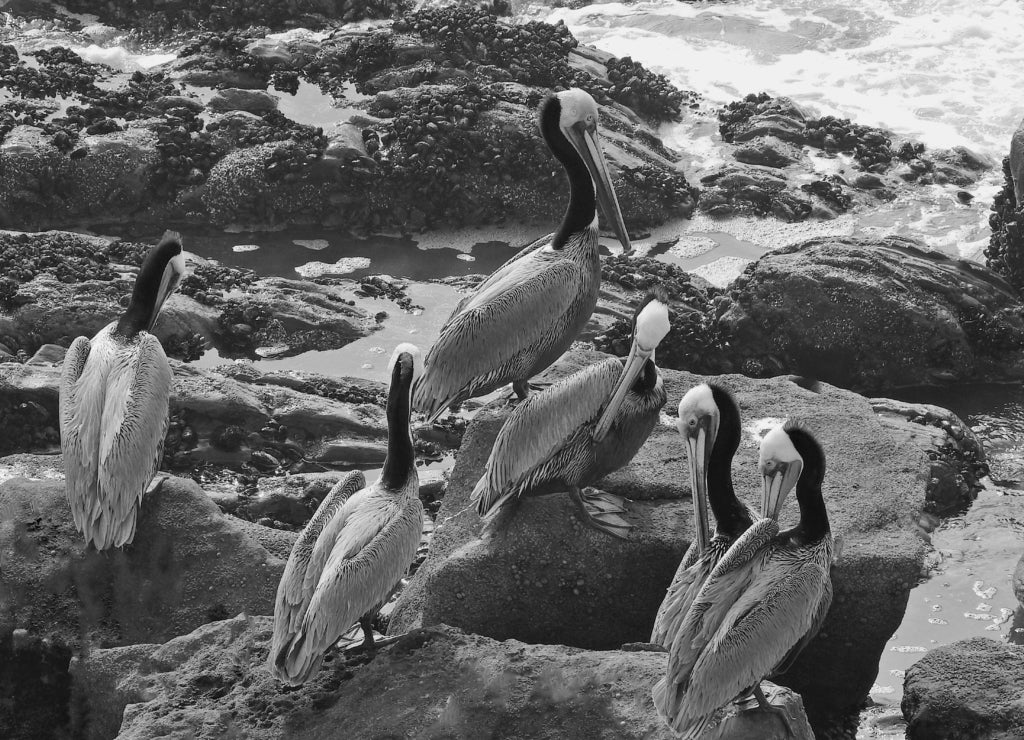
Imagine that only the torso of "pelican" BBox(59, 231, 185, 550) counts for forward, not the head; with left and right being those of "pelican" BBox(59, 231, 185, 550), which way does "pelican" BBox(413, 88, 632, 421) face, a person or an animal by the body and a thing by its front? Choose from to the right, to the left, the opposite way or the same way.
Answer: to the right

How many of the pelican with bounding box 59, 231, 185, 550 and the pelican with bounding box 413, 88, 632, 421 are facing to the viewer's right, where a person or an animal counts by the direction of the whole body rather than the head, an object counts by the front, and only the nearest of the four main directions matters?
1

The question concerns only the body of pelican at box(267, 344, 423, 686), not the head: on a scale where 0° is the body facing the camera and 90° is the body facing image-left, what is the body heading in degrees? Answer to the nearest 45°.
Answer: approximately 225°

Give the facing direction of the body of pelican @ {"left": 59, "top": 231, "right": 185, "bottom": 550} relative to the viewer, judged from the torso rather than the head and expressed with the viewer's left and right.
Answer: facing away from the viewer

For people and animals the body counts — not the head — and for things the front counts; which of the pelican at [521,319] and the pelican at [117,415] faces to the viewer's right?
the pelican at [521,319]

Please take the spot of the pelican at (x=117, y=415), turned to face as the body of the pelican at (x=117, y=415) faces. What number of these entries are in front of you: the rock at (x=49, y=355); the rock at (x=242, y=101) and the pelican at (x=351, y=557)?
2

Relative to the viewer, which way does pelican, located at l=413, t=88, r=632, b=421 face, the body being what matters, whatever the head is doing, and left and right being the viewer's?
facing to the right of the viewer

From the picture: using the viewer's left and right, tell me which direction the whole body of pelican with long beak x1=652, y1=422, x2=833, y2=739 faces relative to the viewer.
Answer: facing away from the viewer and to the right of the viewer
